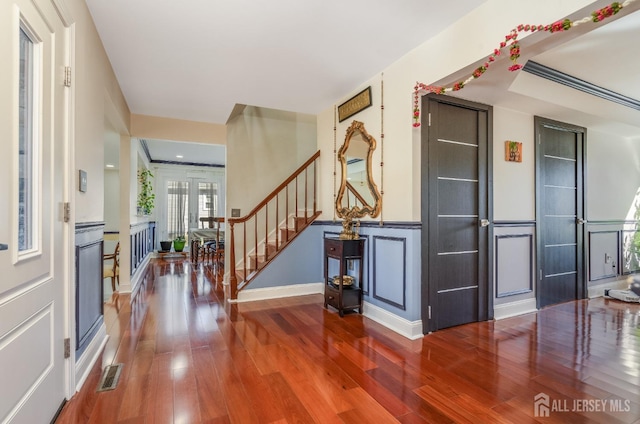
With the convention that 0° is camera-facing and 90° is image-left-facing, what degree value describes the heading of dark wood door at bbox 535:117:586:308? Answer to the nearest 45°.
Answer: approximately 315°

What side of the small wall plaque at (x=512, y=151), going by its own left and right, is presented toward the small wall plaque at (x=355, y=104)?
right

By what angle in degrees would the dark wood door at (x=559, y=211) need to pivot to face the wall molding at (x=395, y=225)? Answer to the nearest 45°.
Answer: approximately 90° to its right

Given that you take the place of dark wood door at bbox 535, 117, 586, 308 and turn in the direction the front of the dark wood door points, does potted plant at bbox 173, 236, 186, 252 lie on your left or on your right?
on your right

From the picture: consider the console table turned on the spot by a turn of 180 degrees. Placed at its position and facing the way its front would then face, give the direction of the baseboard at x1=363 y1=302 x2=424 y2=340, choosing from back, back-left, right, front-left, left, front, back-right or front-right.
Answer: right

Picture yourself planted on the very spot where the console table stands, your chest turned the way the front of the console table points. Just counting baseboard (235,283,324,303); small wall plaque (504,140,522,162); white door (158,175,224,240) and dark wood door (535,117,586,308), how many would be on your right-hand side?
2

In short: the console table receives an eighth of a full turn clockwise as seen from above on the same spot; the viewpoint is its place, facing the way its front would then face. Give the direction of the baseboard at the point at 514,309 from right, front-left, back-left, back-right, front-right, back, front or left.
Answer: back

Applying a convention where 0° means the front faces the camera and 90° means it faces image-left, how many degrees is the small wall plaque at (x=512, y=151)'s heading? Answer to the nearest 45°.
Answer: approximately 315°

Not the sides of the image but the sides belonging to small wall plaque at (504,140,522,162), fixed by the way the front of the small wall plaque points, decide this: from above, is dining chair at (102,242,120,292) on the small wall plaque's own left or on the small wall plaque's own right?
on the small wall plaque's own right

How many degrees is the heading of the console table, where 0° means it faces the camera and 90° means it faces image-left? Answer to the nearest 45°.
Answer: approximately 45°
